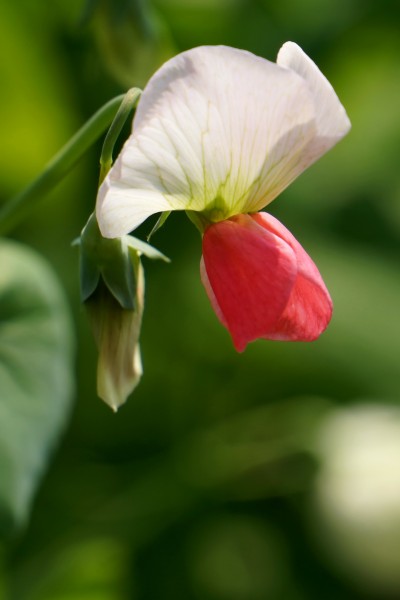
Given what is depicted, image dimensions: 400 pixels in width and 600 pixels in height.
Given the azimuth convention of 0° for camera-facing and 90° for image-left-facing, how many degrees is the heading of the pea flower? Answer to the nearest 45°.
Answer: approximately 315°
